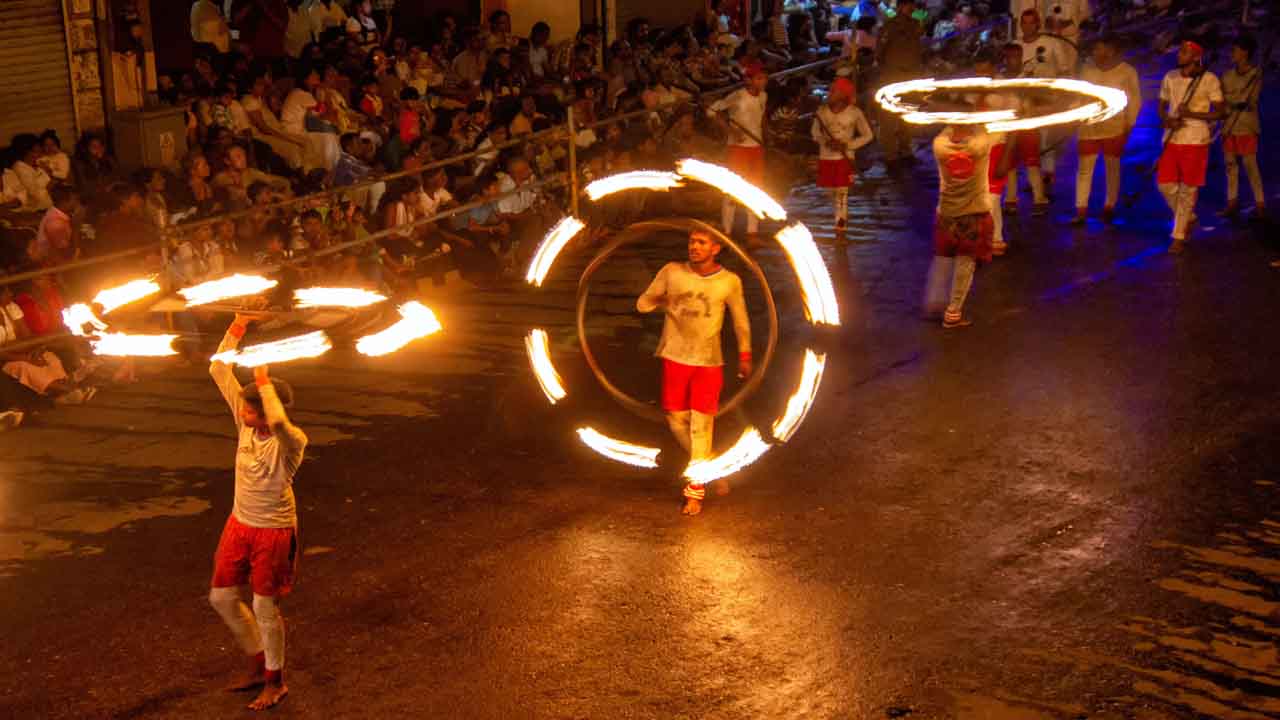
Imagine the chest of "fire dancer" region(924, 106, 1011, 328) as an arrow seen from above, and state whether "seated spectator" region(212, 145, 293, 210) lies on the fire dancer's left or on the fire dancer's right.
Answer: on the fire dancer's right

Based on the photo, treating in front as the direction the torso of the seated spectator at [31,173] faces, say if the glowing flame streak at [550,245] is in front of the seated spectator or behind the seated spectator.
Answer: in front

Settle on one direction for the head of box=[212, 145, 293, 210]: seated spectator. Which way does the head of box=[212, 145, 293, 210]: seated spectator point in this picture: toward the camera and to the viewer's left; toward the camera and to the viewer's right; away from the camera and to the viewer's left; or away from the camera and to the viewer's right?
toward the camera and to the viewer's right

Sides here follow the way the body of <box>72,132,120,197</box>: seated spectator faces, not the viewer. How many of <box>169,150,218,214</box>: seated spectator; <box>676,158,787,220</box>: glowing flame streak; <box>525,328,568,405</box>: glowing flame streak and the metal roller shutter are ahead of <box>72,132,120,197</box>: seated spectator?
3

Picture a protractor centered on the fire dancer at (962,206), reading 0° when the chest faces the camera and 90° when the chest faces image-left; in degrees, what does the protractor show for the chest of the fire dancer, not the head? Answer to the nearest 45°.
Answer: approximately 0°

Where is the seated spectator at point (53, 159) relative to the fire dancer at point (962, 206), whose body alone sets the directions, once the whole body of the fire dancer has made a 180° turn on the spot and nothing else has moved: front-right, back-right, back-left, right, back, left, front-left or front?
left

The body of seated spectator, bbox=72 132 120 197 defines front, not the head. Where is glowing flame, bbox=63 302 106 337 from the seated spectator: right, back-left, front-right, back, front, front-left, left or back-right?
front-right

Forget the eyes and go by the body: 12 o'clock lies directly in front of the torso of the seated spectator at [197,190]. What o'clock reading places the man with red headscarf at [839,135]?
The man with red headscarf is roughly at 10 o'clock from the seated spectator.

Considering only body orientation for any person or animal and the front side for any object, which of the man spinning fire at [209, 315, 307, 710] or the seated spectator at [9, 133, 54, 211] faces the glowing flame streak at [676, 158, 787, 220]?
the seated spectator

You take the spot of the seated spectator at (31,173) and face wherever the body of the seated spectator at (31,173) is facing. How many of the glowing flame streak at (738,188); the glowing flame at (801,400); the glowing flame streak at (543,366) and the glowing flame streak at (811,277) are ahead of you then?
4

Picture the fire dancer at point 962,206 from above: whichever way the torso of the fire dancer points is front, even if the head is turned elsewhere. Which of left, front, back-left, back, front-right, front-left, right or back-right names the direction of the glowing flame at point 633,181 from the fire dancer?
front-right

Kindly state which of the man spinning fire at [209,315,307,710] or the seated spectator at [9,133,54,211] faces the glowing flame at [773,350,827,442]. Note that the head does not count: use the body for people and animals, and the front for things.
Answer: the seated spectator

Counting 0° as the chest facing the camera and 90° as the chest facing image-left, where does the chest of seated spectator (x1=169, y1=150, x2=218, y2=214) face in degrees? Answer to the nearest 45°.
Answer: approximately 315°
